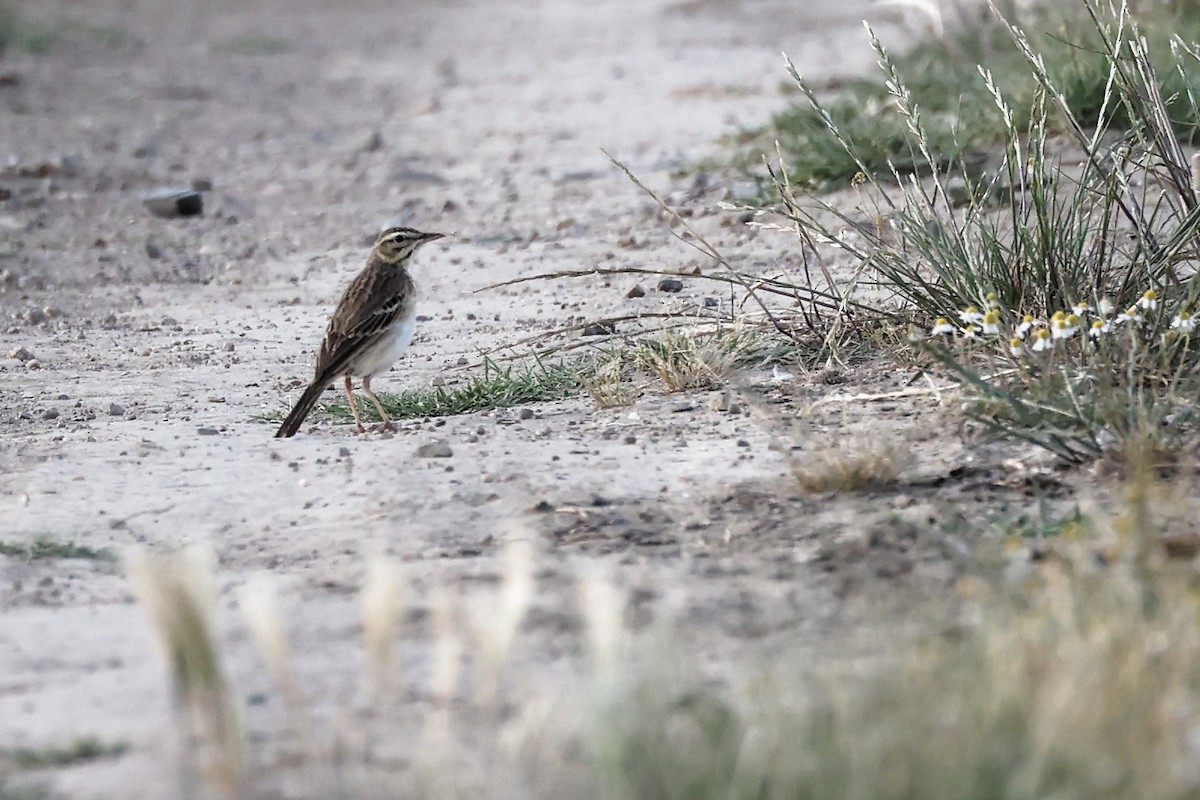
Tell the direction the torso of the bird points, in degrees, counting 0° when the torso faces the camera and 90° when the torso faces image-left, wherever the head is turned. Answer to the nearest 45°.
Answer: approximately 270°

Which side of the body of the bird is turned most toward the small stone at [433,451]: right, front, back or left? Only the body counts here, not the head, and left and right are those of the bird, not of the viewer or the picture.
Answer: right

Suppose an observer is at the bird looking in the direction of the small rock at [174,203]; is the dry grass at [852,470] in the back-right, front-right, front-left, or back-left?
back-right

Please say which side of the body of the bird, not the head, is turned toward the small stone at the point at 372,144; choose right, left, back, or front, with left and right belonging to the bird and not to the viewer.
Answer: left

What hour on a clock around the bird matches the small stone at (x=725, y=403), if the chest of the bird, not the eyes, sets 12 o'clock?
The small stone is roughly at 1 o'clock from the bird.

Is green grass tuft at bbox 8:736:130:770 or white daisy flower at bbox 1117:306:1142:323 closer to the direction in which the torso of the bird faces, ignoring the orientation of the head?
the white daisy flower

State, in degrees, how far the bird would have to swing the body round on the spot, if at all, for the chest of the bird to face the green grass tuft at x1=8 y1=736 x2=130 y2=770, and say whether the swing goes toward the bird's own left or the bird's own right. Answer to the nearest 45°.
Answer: approximately 90° to the bird's own right
